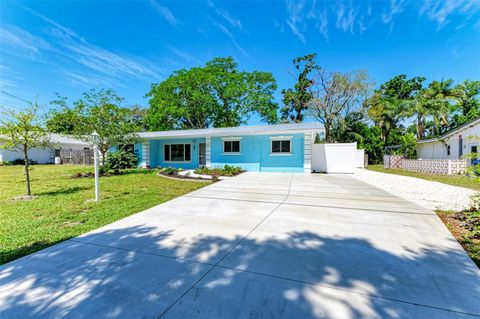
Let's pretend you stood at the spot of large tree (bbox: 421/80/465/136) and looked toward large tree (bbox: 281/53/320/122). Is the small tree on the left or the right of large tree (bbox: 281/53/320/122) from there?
left

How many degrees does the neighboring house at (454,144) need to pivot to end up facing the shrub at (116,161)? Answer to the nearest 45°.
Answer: approximately 45° to its right

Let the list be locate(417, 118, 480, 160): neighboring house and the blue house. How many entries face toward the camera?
2

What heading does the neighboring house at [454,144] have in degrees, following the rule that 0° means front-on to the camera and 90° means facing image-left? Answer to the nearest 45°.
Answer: approximately 0°

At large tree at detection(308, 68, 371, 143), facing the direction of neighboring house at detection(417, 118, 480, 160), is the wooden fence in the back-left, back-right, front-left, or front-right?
back-right

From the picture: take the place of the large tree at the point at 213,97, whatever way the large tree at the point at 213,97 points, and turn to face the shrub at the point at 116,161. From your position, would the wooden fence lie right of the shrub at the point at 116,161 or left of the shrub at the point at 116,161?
right

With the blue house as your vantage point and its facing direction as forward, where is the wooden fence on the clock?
The wooden fence is roughly at 4 o'clock from the blue house.

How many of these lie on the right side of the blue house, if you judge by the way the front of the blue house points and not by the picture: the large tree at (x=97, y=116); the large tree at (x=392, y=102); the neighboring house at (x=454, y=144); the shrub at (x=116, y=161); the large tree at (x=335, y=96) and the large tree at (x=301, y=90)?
2

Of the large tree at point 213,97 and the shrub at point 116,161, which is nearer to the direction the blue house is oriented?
the shrub

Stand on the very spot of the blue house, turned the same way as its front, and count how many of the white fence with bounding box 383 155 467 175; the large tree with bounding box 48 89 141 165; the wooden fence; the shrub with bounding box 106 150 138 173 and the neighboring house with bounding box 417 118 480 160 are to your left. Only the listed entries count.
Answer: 2

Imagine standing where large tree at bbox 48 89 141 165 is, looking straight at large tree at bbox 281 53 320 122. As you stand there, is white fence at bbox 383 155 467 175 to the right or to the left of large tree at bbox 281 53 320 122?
right

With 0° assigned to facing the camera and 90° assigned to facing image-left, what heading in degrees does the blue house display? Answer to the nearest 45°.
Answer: approximately 0°

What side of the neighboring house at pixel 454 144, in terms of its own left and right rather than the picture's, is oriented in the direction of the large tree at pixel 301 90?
right

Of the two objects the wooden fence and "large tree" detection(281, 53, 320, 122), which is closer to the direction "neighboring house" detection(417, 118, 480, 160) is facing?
the wooden fence

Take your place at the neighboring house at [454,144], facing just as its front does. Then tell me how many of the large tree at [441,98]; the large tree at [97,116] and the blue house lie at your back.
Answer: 1
